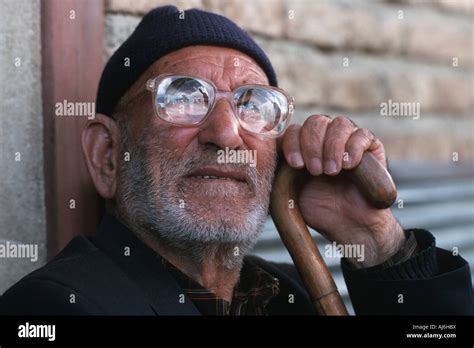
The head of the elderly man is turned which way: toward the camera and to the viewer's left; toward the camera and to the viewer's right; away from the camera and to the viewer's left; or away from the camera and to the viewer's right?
toward the camera and to the viewer's right

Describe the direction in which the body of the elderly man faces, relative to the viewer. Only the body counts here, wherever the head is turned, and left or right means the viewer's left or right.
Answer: facing the viewer and to the right of the viewer
